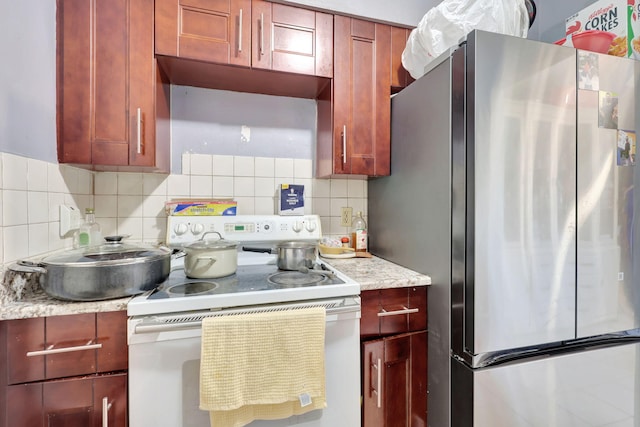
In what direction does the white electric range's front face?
toward the camera

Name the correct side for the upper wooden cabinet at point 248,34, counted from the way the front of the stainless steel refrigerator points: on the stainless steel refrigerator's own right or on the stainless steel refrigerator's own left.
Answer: on the stainless steel refrigerator's own right

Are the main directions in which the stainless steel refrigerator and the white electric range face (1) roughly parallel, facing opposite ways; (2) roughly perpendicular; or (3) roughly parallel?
roughly parallel

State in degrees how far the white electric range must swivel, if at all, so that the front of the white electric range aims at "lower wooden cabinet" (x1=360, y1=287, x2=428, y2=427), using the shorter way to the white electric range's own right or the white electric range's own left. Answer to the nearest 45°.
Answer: approximately 90° to the white electric range's own left

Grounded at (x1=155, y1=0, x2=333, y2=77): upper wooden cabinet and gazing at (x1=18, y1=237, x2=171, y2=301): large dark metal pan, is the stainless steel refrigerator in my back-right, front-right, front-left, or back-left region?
back-left

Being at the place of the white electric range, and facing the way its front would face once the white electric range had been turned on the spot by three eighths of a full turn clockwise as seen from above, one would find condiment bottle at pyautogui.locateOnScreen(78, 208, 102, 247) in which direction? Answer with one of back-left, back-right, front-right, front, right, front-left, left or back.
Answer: front

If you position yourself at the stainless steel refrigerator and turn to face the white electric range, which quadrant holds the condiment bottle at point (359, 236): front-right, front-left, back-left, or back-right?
front-right

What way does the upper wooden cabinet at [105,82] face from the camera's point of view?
toward the camera

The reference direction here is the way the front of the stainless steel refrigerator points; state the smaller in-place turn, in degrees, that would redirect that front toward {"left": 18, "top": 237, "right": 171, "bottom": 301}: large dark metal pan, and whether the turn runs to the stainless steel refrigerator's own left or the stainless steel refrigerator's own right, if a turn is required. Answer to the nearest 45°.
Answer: approximately 90° to the stainless steel refrigerator's own right

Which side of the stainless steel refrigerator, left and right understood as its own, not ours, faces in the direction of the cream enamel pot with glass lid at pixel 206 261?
right
